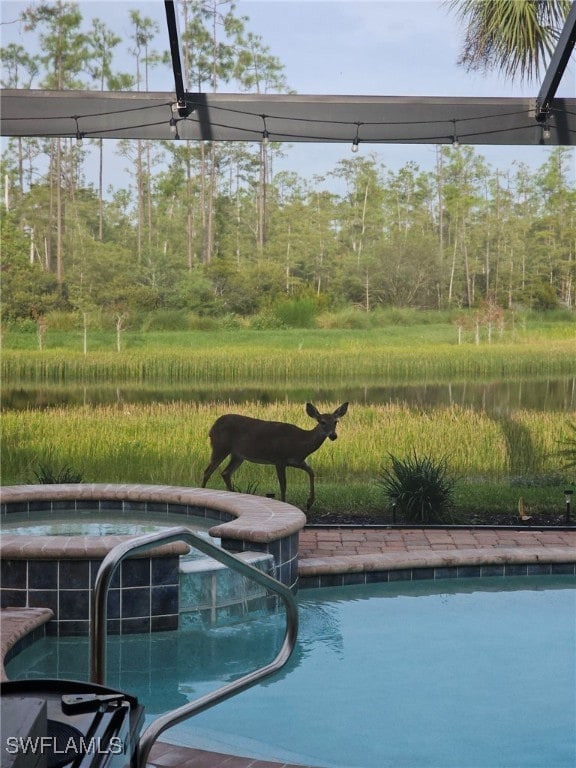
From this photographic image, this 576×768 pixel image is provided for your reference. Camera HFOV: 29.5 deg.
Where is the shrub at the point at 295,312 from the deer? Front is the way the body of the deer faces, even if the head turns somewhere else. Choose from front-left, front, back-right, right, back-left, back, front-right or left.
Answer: left

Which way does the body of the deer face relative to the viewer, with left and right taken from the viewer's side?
facing to the right of the viewer

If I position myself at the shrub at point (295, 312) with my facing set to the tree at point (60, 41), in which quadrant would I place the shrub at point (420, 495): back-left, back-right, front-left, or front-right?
back-left

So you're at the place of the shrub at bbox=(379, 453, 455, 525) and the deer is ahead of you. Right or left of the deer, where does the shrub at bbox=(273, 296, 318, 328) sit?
right

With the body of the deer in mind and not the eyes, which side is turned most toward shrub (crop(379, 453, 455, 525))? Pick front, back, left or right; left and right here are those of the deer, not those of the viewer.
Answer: front
